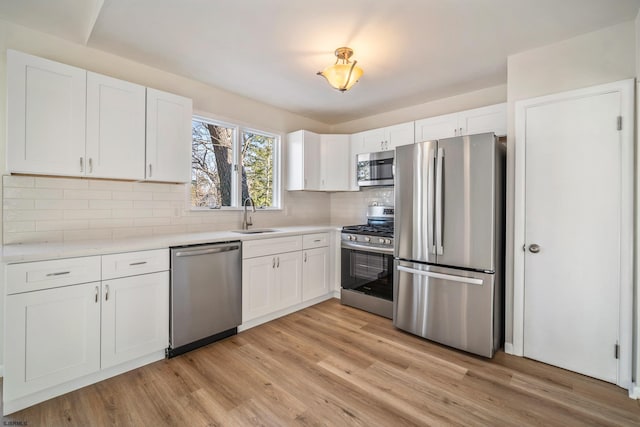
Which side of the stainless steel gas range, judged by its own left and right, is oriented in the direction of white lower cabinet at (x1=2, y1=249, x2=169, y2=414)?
front

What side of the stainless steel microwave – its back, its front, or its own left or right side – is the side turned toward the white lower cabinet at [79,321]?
front

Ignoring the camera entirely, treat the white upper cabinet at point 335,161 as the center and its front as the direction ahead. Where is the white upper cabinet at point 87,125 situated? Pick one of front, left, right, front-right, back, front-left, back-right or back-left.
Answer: front-right

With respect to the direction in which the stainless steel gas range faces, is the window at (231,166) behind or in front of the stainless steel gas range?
in front

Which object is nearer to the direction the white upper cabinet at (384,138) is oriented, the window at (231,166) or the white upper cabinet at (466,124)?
the window

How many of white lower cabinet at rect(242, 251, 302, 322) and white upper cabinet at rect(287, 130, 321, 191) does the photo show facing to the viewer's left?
0

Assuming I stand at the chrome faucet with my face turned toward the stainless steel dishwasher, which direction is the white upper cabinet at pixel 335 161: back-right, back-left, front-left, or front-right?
back-left

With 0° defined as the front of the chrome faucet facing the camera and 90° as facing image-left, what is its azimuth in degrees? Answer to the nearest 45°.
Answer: approximately 315°

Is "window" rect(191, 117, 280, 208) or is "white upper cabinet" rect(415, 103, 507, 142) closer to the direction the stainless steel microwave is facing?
the window

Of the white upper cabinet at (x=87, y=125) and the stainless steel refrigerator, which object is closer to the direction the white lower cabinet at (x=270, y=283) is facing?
the stainless steel refrigerator

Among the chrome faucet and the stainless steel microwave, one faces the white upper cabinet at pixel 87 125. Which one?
the stainless steel microwave

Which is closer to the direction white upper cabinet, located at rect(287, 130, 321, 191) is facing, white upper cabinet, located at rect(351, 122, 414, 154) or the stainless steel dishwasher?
the white upper cabinet

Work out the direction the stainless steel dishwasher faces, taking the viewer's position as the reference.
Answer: facing the viewer and to the right of the viewer

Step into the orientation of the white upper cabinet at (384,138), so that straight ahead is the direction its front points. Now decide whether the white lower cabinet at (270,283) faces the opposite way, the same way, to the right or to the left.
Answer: to the left

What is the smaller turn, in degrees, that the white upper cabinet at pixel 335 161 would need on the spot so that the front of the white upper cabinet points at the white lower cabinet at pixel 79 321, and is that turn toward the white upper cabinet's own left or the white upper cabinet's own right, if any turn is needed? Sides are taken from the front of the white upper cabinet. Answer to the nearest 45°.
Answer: approximately 45° to the white upper cabinet's own right
